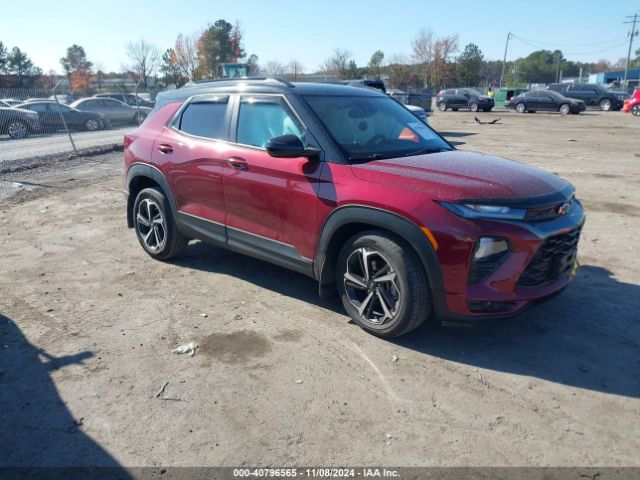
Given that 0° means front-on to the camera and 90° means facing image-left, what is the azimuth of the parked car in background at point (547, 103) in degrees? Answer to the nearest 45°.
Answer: approximately 270°

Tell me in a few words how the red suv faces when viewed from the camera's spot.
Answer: facing the viewer and to the right of the viewer

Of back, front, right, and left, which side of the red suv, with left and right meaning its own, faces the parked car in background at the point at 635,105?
left

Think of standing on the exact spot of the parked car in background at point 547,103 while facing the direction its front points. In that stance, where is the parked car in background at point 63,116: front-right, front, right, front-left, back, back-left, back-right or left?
back-right
